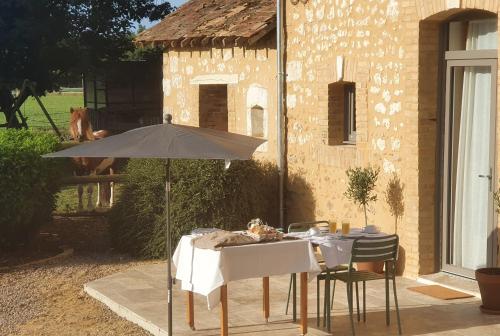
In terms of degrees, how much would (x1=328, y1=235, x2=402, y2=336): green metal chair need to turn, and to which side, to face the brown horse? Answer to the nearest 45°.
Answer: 0° — it already faces it

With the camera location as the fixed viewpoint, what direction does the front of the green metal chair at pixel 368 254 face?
facing away from the viewer and to the left of the viewer

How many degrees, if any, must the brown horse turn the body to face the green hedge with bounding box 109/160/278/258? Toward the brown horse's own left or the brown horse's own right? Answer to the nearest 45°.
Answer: approximately 45° to the brown horse's own left

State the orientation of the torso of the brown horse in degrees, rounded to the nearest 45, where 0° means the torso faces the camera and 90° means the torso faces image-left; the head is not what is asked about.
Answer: approximately 45°

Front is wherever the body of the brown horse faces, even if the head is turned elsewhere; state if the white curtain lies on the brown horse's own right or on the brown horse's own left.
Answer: on the brown horse's own left

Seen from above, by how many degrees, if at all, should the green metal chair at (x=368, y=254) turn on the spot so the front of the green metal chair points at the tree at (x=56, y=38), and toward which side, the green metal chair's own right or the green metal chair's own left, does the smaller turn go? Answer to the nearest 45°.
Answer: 0° — it already faces it

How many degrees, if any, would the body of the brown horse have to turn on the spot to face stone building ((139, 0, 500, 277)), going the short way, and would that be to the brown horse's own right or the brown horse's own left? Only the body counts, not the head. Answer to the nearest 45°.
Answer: approximately 90° to the brown horse's own left
